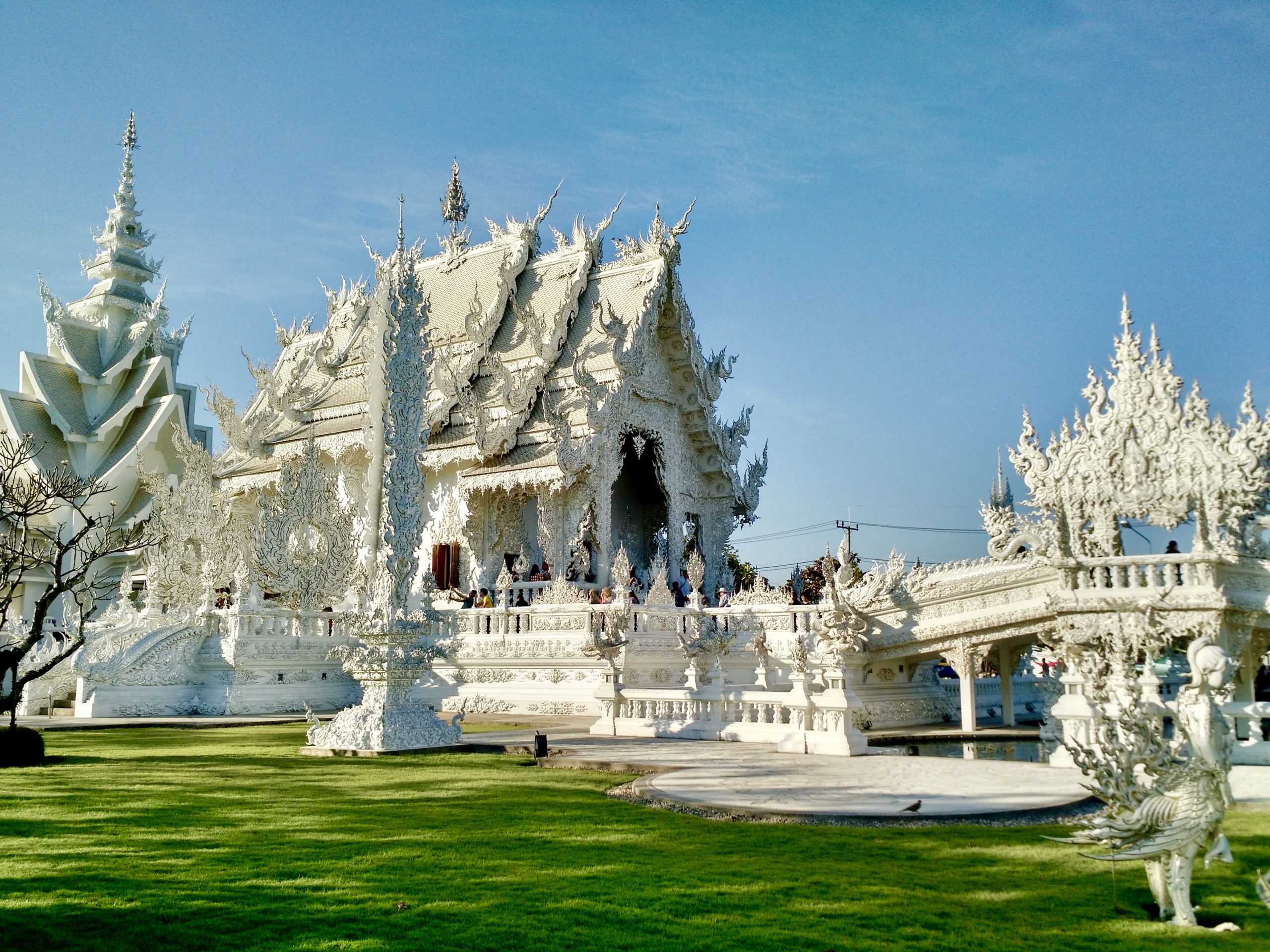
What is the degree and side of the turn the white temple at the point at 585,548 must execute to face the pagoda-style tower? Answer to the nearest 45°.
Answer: approximately 180°

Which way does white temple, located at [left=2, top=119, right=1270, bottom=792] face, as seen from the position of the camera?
facing the viewer and to the right of the viewer

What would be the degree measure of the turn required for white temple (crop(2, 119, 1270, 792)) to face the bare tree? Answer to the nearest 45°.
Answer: approximately 135° to its right

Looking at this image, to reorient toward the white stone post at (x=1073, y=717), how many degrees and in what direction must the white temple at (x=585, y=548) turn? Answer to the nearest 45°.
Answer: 0° — it already faces it

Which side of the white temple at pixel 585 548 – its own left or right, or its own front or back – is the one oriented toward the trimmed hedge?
right

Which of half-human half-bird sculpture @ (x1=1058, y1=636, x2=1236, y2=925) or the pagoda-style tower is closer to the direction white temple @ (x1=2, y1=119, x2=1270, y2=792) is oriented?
the half-human half-bird sculpture

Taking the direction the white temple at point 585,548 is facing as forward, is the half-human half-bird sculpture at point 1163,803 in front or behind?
in front
